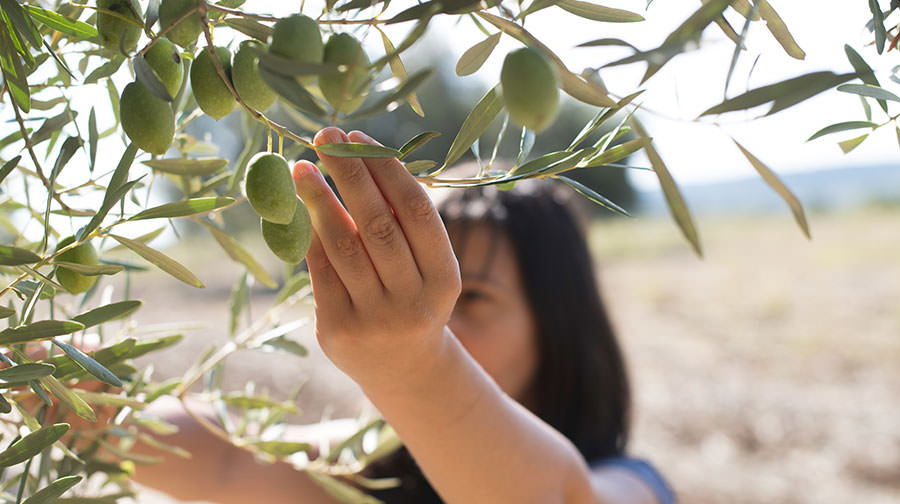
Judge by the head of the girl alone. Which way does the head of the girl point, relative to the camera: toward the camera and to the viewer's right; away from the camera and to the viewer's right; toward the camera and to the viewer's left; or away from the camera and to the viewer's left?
toward the camera and to the viewer's left

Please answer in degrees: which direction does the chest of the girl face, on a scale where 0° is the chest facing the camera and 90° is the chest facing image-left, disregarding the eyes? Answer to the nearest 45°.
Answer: approximately 45°
